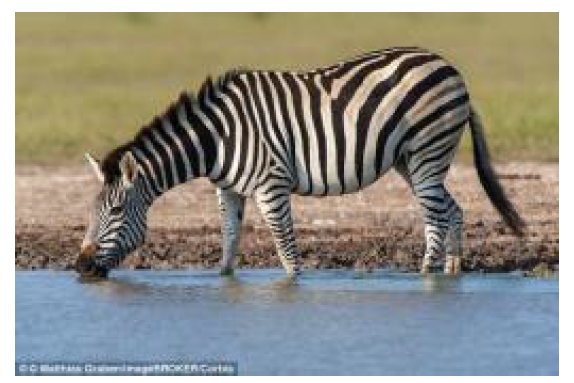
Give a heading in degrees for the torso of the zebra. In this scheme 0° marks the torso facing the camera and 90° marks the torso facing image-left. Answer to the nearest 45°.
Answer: approximately 90°
